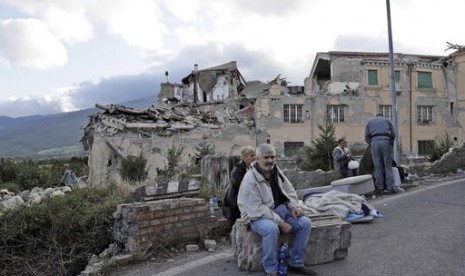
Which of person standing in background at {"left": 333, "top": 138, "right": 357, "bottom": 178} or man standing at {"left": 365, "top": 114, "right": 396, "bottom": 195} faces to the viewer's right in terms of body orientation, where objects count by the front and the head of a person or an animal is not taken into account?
the person standing in background

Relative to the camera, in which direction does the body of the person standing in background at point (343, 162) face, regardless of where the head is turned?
to the viewer's right

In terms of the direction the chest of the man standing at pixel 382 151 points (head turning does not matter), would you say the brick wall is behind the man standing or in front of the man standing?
behind

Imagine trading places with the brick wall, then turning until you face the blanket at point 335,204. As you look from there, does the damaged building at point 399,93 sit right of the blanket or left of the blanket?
left

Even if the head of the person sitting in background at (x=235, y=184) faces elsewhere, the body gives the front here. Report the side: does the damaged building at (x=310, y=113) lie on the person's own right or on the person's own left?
on the person's own left

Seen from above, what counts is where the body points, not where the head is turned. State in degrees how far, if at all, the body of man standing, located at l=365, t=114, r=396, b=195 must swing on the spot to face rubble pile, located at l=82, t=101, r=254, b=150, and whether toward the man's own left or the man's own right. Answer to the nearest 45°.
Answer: approximately 45° to the man's own left

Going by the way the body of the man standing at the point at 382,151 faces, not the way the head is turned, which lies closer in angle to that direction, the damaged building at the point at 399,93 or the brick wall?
the damaged building

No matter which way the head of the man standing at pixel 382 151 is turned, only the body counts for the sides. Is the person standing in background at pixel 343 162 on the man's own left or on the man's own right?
on the man's own left

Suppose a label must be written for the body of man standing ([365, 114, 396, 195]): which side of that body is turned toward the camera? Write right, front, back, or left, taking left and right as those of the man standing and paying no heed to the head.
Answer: back

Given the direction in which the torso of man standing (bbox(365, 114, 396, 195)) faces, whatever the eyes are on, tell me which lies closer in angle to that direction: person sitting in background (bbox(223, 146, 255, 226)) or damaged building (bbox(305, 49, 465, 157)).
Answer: the damaged building

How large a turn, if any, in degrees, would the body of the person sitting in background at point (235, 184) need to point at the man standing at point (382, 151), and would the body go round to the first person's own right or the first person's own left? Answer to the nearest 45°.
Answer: approximately 45° to the first person's own left

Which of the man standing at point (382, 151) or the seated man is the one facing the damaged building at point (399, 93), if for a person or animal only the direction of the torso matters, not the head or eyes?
the man standing
